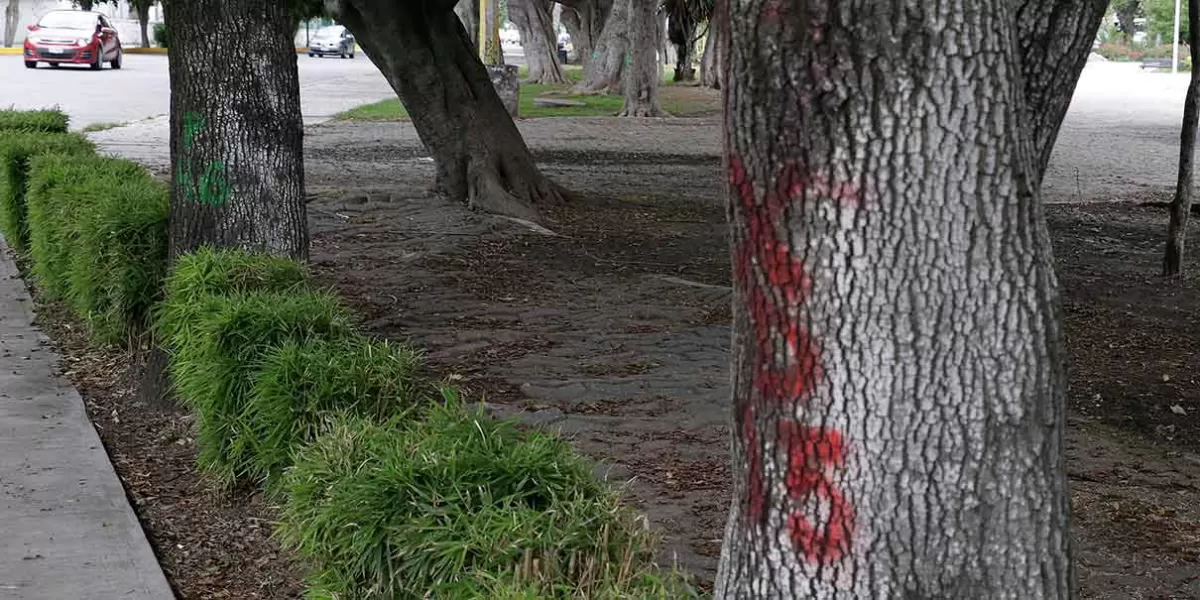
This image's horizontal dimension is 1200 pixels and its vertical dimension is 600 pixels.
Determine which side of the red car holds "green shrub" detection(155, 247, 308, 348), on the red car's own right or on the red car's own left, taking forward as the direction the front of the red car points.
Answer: on the red car's own left

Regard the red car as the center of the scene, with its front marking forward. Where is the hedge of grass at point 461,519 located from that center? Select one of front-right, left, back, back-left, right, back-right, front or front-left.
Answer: front-left

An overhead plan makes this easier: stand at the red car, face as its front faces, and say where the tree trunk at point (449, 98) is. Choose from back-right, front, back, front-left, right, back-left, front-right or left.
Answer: front-left

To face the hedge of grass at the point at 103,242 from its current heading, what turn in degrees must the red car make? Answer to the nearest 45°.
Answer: approximately 45° to its left

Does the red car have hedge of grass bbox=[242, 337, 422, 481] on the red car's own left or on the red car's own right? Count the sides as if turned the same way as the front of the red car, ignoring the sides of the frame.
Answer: on the red car's own left

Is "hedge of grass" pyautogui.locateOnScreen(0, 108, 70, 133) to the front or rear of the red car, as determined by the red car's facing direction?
to the front

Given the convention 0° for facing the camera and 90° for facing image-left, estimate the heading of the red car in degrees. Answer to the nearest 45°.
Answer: approximately 45°
